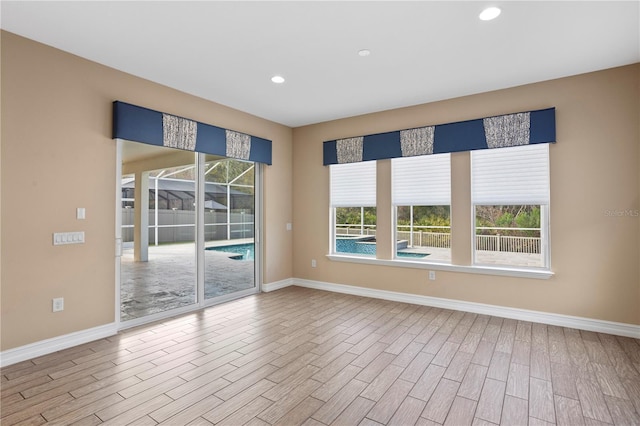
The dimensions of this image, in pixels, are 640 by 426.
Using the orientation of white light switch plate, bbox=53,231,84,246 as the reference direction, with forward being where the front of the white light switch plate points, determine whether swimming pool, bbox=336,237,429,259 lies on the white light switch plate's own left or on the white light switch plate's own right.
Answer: on the white light switch plate's own left

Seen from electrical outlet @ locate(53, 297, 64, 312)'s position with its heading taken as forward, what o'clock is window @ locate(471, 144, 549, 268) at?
The window is roughly at 10 o'clock from the electrical outlet.

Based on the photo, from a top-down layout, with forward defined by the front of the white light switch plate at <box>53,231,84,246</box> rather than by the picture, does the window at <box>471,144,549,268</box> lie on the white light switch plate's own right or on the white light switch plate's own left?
on the white light switch plate's own left

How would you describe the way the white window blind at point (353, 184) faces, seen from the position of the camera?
facing the viewer and to the left of the viewer

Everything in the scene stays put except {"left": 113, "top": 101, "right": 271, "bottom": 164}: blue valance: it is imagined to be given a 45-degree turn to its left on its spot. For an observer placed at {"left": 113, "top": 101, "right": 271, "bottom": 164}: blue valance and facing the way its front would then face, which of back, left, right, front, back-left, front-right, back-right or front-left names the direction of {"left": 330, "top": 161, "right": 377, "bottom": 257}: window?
front

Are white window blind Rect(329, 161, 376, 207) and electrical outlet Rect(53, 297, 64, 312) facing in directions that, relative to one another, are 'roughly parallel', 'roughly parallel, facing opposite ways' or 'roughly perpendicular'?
roughly perpendicular

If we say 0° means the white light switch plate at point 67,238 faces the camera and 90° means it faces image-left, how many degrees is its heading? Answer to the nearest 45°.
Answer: approximately 0°
